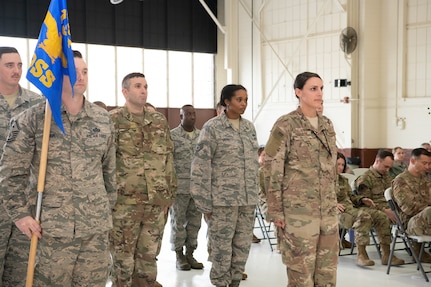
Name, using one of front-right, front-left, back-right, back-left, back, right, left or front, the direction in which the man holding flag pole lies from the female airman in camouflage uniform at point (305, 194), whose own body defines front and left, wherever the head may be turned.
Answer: right

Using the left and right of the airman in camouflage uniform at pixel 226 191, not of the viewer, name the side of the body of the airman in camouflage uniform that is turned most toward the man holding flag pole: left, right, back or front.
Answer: right

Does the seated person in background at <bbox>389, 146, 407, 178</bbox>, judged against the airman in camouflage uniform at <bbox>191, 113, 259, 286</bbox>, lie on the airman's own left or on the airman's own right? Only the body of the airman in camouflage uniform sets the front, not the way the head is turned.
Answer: on the airman's own left

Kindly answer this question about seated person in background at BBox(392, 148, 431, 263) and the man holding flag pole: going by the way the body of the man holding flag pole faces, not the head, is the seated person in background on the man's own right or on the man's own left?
on the man's own left

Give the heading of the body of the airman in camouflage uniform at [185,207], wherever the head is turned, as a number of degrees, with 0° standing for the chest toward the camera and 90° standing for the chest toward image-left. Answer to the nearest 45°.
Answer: approximately 315°
